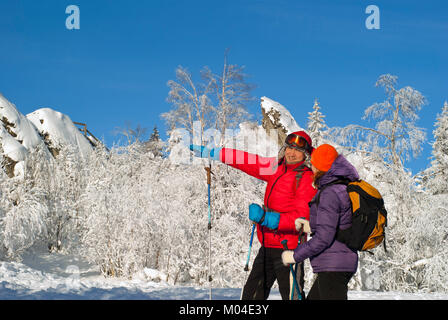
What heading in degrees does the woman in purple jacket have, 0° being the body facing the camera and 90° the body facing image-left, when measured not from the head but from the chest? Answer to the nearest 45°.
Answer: approximately 90°

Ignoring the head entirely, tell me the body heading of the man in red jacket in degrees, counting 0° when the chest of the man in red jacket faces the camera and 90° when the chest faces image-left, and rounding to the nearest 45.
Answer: approximately 45°

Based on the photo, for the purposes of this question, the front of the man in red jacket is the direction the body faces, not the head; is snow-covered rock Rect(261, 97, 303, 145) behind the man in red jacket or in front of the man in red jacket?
behind

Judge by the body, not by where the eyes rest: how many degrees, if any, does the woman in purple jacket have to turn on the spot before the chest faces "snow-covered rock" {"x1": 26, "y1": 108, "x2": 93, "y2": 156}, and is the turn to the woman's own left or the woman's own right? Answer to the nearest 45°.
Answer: approximately 45° to the woman's own right

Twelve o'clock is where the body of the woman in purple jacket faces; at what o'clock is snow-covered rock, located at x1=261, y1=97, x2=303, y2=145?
The snow-covered rock is roughly at 3 o'clock from the woman in purple jacket.

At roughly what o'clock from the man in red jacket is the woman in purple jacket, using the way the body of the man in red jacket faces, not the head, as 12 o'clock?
The woman in purple jacket is roughly at 10 o'clock from the man in red jacket.

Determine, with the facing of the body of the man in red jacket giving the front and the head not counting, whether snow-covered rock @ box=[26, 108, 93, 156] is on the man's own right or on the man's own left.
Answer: on the man's own right
